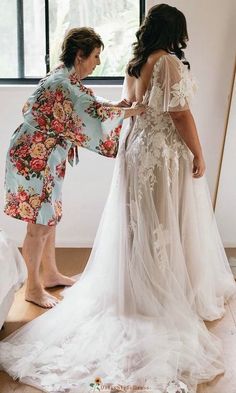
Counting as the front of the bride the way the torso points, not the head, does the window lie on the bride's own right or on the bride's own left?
on the bride's own left

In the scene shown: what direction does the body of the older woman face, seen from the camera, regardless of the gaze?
to the viewer's right

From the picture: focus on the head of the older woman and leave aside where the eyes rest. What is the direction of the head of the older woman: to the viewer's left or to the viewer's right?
to the viewer's right

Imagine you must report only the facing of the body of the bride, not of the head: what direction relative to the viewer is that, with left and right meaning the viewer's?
facing away from the viewer and to the right of the viewer

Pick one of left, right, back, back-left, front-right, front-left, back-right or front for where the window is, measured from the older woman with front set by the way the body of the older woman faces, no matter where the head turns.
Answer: left
